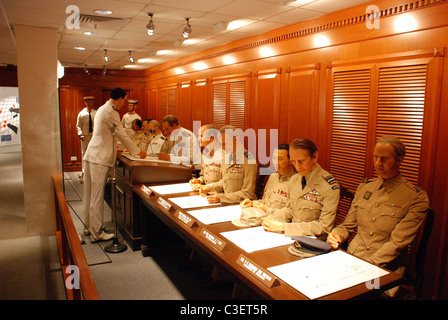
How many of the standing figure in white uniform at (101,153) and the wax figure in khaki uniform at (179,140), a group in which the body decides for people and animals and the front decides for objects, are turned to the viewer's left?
1

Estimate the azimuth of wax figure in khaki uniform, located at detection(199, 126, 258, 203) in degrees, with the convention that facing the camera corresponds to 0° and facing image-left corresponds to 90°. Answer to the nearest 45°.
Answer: approximately 45°

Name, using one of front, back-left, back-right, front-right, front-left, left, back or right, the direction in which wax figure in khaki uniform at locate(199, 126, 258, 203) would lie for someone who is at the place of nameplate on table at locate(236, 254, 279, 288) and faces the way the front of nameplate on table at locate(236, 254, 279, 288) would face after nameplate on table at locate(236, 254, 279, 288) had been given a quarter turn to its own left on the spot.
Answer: back-left

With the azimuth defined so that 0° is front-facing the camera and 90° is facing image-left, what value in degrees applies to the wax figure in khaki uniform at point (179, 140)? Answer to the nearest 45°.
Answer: approximately 90°

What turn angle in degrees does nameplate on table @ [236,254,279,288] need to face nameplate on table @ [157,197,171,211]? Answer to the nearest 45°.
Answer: approximately 90° to its right
